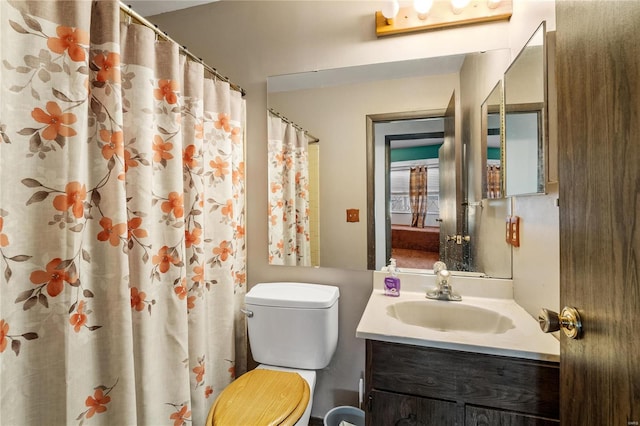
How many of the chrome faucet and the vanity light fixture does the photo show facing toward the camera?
2

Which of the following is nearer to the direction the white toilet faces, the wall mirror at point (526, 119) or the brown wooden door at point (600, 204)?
the brown wooden door

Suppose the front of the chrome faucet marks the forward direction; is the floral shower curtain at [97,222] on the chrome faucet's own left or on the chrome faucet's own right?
on the chrome faucet's own right

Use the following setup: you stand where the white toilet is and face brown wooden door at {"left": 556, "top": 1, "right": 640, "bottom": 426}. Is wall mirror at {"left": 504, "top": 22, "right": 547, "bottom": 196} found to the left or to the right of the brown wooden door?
left

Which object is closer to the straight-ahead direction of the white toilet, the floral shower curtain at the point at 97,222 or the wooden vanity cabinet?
the floral shower curtain

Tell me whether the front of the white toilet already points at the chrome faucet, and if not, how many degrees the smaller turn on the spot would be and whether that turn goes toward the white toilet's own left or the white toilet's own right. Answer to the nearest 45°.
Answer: approximately 135° to the white toilet's own left

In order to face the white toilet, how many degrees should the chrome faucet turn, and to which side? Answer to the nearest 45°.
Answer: approximately 90° to its right

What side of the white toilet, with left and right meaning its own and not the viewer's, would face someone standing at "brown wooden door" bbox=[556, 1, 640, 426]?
left
